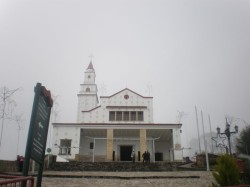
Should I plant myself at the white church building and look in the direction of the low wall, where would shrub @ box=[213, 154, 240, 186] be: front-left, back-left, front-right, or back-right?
front-left

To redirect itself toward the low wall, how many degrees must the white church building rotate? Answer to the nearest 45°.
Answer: approximately 45° to its right

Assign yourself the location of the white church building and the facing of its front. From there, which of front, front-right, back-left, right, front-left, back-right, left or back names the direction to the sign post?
front

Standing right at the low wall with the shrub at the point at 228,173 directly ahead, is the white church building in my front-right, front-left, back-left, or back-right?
back-left

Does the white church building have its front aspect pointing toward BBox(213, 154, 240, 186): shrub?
yes

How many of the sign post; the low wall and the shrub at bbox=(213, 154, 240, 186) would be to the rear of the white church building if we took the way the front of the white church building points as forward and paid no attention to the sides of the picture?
0

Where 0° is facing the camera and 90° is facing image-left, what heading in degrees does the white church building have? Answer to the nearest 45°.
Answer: approximately 0°
